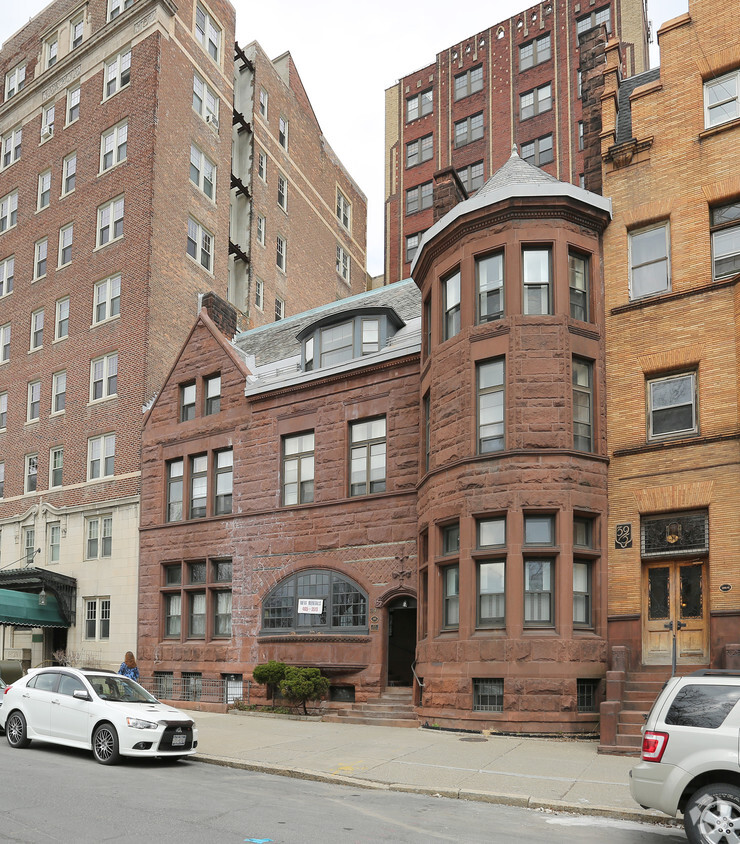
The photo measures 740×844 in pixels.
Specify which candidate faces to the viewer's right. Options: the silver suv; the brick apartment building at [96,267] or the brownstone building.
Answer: the silver suv

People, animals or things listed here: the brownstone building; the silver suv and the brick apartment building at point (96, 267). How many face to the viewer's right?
1

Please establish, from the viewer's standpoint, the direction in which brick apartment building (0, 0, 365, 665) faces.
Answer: facing the viewer and to the left of the viewer

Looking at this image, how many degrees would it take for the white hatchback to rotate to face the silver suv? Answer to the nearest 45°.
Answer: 0° — it already faces it

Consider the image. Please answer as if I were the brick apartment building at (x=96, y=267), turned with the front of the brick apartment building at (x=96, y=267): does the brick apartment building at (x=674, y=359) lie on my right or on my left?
on my left

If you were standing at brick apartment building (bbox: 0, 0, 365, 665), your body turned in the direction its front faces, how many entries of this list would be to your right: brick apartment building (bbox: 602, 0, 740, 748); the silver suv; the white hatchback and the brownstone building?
0

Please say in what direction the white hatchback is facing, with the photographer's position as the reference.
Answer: facing the viewer and to the right of the viewer

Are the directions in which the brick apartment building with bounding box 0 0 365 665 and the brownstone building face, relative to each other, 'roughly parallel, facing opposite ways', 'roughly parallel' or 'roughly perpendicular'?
roughly parallel

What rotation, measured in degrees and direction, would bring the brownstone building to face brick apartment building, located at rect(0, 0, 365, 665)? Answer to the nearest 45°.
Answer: approximately 90° to its right

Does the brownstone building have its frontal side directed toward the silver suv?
no

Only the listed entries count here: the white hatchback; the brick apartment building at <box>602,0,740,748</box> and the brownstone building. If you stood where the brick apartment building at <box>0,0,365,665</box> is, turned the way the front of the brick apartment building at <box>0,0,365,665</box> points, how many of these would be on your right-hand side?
0

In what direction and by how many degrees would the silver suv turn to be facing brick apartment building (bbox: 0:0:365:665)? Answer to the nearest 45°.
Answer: approximately 135° to its left

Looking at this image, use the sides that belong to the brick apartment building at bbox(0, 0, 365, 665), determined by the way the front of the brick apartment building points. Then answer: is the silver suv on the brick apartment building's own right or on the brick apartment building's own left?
on the brick apartment building's own left

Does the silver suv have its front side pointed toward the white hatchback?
no
